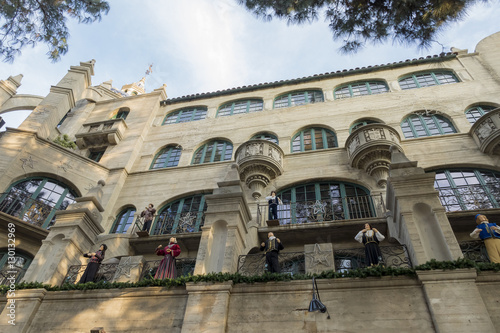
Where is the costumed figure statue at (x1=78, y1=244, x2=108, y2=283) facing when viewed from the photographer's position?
facing the viewer and to the left of the viewer

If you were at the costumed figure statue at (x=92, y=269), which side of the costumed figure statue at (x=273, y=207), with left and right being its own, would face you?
right

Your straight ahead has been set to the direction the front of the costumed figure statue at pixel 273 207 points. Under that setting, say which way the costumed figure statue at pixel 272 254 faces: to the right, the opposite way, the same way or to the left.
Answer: the same way

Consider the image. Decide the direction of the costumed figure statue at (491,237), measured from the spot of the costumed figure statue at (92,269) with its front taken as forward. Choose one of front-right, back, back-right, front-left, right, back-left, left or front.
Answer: left

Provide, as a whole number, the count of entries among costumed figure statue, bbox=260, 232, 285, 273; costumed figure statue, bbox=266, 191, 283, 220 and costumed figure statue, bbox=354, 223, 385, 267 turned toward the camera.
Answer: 3

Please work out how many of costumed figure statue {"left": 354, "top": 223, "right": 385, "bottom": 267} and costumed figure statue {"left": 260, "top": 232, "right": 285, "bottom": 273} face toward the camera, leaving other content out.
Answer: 2

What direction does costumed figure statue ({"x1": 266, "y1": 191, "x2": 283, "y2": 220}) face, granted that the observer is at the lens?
facing the viewer

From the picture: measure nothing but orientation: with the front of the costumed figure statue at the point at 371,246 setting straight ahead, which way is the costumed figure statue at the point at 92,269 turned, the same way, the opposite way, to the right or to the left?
the same way

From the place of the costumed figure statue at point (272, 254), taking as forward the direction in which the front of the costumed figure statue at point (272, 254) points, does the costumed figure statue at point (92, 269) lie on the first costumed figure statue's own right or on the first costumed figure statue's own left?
on the first costumed figure statue's own right

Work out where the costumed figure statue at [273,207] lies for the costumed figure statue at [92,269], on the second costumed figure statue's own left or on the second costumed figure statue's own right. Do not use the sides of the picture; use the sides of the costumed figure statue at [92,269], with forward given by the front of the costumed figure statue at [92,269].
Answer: on the second costumed figure statue's own left

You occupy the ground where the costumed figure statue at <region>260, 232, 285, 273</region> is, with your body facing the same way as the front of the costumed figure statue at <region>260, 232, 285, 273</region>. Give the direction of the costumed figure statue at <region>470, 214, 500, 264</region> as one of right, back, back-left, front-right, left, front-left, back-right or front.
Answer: left

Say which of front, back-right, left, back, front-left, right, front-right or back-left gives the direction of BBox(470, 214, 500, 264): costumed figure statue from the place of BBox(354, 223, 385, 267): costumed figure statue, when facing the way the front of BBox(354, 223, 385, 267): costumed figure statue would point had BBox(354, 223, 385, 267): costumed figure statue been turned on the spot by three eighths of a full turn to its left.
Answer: front-right

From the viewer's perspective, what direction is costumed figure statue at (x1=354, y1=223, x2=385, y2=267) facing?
toward the camera

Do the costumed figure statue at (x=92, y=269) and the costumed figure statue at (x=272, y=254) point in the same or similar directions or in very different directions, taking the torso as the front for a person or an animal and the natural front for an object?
same or similar directions

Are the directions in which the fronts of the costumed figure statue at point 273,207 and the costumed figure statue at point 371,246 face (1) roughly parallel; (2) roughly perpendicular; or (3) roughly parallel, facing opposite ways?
roughly parallel

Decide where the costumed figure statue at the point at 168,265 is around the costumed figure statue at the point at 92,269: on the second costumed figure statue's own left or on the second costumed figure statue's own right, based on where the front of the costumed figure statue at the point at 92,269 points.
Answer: on the second costumed figure statue's own left
